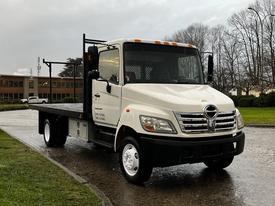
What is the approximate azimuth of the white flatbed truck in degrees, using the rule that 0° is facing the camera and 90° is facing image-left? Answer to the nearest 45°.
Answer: approximately 315°
